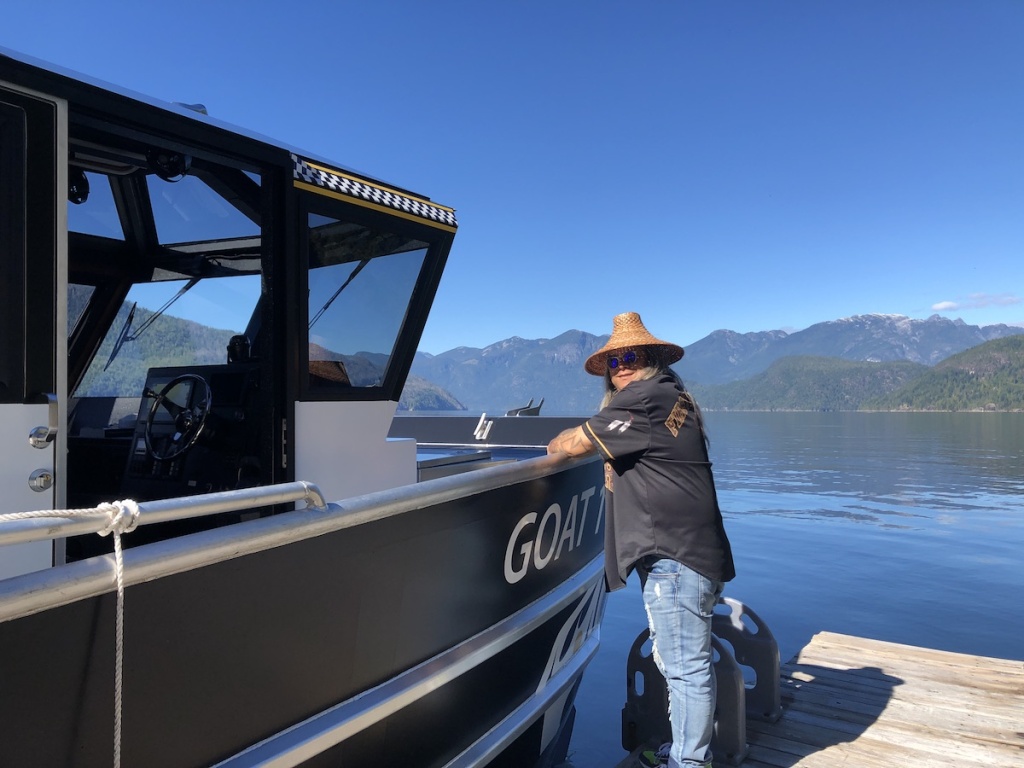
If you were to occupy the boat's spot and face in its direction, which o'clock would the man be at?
The man is roughly at 2 o'clock from the boat.

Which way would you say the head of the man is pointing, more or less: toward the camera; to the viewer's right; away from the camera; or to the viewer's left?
toward the camera

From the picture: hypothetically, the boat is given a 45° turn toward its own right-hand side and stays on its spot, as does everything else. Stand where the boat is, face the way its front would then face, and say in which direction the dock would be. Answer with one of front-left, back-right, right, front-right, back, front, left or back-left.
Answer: front

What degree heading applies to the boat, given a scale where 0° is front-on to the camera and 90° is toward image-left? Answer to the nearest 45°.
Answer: approximately 225°
